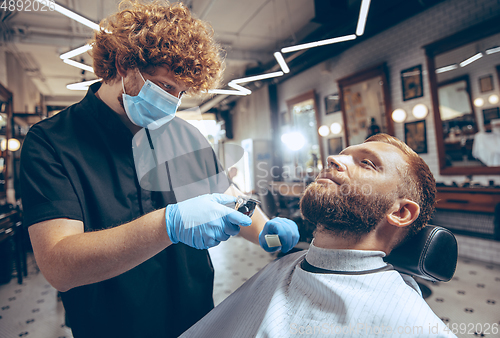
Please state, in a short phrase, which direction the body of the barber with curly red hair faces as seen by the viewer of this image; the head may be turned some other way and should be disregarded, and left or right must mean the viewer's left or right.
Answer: facing the viewer and to the right of the viewer

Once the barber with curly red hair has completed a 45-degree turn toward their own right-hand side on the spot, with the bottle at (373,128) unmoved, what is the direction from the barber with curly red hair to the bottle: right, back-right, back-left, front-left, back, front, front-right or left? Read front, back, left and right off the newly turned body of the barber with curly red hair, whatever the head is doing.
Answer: back-left

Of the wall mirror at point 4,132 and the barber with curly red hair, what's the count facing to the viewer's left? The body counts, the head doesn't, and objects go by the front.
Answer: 0

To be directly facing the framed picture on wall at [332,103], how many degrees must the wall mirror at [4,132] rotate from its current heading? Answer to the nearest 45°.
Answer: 0° — it already faces it

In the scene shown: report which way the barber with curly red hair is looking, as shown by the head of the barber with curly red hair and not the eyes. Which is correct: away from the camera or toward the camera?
toward the camera

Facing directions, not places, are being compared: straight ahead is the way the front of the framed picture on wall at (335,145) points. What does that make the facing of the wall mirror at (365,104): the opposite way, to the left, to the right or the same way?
the same way

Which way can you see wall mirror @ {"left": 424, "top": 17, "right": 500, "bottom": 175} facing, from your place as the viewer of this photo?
facing the viewer and to the left of the viewer

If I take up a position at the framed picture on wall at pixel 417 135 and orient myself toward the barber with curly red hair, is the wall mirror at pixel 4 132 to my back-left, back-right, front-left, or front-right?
front-right

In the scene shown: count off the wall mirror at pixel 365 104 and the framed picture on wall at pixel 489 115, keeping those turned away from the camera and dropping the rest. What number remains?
0

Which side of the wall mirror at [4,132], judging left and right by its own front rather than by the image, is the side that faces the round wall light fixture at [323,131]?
front

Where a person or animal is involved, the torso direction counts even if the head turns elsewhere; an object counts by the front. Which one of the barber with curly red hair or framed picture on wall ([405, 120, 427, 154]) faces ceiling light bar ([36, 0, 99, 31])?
the framed picture on wall

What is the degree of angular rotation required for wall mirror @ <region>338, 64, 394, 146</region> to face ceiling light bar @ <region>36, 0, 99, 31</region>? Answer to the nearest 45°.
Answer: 0° — it already faces it

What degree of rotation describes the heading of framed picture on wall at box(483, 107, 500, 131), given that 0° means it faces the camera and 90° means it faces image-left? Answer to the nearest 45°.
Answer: approximately 45°

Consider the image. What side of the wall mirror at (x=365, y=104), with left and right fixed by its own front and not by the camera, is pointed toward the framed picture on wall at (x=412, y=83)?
left

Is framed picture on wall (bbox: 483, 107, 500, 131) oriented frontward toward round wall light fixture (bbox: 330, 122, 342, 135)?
no
